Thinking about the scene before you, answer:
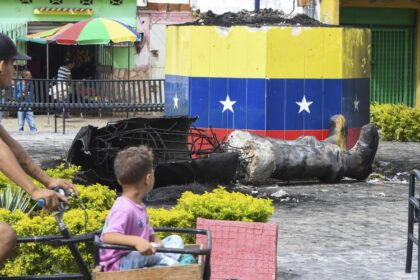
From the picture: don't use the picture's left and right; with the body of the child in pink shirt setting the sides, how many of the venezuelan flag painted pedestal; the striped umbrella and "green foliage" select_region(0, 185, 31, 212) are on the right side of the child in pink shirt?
0

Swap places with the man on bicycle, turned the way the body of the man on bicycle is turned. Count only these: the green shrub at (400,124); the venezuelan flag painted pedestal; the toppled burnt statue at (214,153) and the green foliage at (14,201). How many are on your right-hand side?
0

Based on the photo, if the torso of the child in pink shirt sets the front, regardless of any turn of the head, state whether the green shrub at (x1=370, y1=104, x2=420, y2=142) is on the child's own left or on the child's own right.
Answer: on the child's own left

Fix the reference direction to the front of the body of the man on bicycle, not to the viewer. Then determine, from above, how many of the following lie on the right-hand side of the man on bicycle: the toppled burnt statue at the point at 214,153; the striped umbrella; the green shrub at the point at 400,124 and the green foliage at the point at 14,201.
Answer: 0

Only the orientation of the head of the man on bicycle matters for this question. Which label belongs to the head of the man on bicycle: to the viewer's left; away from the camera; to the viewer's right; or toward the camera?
to the viewer's right

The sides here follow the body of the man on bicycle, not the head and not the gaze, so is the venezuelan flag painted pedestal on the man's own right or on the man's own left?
on the man's own left

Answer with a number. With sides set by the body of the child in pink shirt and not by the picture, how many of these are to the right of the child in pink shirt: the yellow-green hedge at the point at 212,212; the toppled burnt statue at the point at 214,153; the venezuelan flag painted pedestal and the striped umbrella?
0

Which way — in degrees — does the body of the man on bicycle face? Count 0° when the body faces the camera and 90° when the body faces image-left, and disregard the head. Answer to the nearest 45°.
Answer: approximately 270°

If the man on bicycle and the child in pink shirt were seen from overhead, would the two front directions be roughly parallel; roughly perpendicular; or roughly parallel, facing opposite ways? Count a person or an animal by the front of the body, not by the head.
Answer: roughly parallel

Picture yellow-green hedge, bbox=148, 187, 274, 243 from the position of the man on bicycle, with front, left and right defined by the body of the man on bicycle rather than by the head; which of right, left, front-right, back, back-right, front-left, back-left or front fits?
front-left

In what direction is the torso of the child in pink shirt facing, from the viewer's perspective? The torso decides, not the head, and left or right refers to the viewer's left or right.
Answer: facing to the right of the viewer

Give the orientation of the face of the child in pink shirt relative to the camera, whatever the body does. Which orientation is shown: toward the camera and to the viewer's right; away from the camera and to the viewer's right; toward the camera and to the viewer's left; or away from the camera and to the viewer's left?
away from the camera and to the viewer's right

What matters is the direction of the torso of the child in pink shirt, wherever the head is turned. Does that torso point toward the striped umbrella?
no

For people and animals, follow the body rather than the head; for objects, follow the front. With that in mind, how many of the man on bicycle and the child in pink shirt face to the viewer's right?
2

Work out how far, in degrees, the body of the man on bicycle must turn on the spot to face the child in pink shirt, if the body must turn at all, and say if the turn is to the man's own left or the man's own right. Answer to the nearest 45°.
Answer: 0° — they already face them
